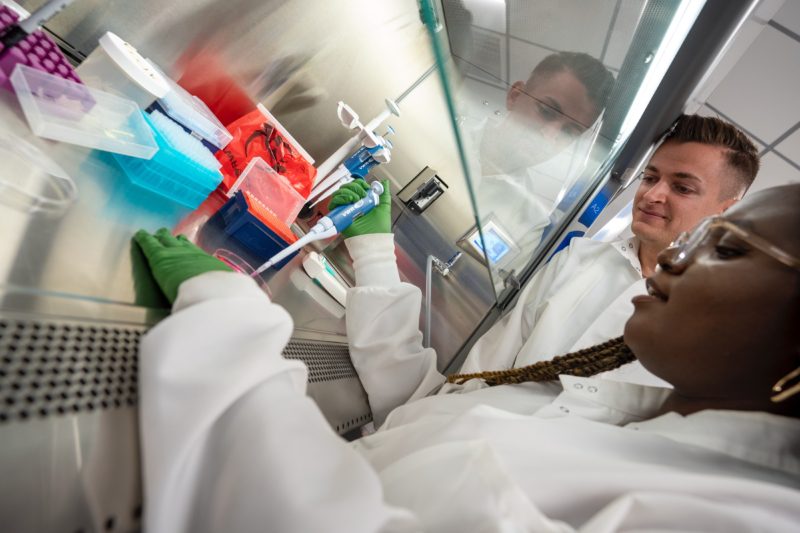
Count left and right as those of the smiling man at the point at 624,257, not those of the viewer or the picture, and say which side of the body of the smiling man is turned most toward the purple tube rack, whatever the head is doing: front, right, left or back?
front

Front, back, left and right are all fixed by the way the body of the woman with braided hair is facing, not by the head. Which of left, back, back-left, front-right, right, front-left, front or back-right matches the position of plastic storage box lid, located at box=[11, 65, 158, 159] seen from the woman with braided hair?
front

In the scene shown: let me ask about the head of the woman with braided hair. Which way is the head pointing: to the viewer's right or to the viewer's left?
to the viewer's left

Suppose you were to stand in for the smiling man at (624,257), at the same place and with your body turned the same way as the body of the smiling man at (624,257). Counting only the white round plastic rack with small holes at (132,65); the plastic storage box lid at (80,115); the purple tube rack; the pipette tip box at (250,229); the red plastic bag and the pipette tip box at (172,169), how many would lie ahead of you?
6

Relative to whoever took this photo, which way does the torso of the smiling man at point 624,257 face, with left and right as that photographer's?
facing the viewer and to the left of the viewer

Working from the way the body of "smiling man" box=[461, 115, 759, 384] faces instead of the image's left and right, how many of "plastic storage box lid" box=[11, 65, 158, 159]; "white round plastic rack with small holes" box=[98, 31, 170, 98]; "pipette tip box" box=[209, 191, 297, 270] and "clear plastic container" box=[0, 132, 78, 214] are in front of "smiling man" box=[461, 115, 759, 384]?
4

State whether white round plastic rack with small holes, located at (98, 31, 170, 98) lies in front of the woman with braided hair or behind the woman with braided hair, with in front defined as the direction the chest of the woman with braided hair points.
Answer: in front

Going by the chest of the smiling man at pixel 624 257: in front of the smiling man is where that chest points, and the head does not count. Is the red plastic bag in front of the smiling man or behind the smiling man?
in front

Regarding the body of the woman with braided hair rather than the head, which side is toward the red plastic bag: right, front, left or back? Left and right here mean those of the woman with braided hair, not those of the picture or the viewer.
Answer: front

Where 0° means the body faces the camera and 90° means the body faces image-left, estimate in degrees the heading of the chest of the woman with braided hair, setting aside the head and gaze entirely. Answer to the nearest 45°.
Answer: approximately 90°

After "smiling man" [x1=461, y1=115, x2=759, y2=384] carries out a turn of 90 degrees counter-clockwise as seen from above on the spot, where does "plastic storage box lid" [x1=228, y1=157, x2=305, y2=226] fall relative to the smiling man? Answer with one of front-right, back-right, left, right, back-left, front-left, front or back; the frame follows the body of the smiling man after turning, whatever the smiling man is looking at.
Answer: right

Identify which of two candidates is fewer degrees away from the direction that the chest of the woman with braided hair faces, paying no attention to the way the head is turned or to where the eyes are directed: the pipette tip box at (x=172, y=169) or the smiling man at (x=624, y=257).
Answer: the pipette tip box

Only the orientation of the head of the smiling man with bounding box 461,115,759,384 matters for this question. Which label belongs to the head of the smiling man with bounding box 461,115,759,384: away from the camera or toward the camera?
toward the camera

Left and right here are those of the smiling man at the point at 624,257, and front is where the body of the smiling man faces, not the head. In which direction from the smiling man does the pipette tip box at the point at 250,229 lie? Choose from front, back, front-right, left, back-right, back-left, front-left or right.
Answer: front

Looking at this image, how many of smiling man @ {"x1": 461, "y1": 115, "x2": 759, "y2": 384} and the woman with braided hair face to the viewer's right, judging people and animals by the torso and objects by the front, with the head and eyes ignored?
0
